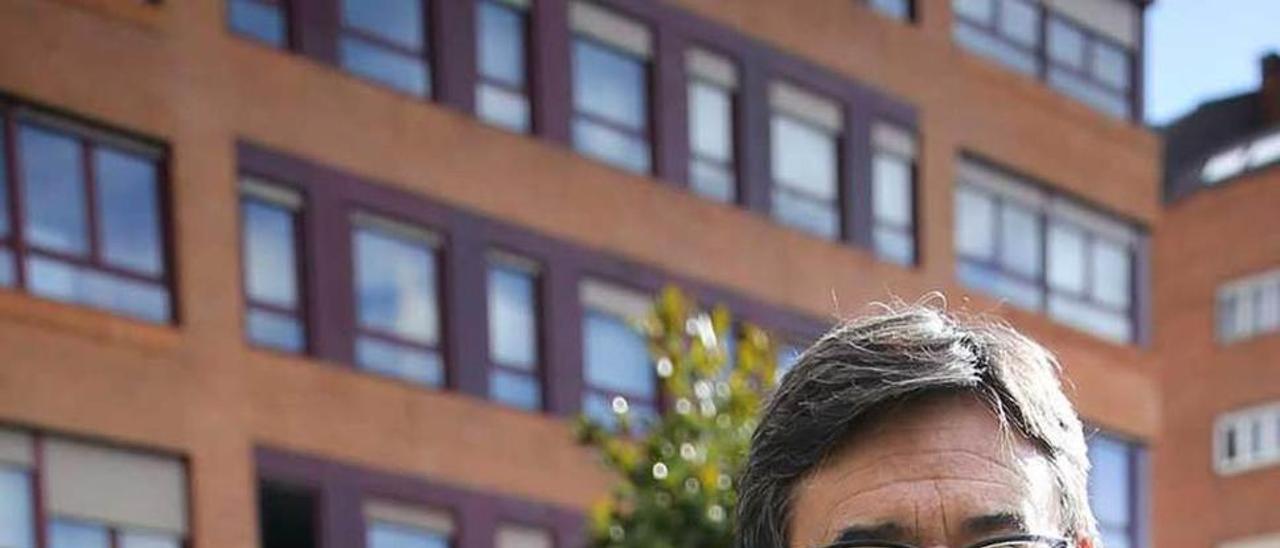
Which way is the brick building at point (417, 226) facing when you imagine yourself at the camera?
facing the viewer and to the right of the viewer

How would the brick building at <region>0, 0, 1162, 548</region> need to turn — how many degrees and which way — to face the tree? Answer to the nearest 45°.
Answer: approximately 45° to its right

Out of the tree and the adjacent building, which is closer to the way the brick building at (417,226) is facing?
the tree

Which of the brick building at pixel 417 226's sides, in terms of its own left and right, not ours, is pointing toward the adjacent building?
left
